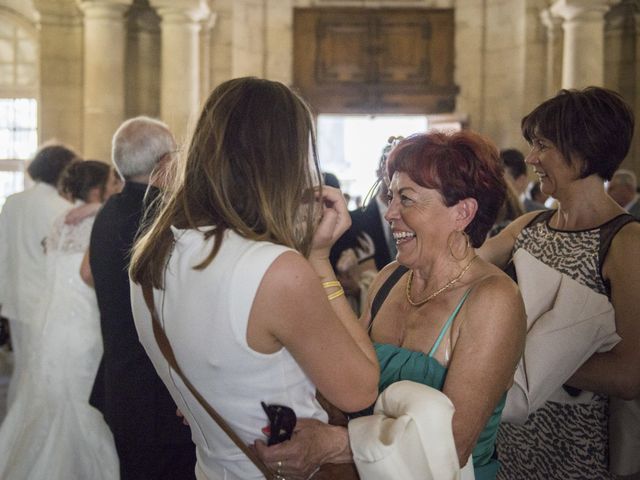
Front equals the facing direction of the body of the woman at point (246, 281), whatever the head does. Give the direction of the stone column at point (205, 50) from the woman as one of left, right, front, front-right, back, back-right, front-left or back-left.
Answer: front-left

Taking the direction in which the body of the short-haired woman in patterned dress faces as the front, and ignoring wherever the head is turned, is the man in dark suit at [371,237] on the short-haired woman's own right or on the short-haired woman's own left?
on the short-haired woman's own right

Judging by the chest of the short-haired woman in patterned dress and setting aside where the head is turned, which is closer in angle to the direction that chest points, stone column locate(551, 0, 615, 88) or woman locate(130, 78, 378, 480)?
the woman

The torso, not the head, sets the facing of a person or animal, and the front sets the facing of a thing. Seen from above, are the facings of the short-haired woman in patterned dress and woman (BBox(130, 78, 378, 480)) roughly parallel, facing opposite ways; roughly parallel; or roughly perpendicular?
roughly parallel, facing opposite ways

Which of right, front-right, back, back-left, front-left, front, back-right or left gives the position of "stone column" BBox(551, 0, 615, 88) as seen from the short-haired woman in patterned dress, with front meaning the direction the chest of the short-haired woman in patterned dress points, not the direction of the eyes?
back-right

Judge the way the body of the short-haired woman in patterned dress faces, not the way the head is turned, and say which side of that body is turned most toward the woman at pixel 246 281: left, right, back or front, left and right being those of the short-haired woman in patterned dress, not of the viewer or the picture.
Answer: front

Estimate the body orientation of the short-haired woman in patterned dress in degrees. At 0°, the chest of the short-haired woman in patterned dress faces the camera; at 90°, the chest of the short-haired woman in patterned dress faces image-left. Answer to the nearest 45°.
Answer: approximately 45°

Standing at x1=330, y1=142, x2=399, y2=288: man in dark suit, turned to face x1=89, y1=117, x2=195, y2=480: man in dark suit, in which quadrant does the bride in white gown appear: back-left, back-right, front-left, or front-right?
front-right

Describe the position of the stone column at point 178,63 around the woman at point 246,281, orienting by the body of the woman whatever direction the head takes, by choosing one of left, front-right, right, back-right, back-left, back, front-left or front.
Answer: front-left

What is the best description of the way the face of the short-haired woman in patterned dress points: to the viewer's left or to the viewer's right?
to the viewer's left

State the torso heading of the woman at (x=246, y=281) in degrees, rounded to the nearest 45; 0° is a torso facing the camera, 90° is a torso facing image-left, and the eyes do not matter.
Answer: approximately 225°

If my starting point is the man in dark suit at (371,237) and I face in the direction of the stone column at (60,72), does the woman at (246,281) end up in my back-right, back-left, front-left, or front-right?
back-left

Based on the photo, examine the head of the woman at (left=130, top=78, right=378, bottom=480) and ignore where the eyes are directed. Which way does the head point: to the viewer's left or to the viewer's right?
to the viewer's right
